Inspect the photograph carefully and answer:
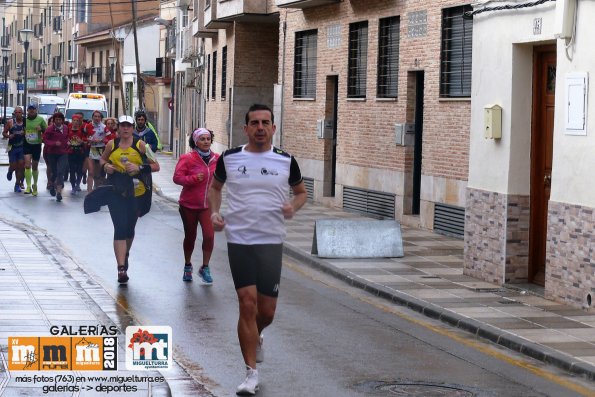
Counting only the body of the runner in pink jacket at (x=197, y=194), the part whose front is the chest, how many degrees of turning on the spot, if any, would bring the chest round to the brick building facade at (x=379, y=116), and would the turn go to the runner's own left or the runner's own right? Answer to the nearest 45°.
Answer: approximately 135° to the runner's own left

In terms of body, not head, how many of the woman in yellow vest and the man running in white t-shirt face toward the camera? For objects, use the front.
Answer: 2

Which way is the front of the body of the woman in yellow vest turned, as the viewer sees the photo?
toward the camera

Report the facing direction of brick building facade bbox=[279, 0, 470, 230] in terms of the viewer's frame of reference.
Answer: facing the viewer and to the left of the viewer

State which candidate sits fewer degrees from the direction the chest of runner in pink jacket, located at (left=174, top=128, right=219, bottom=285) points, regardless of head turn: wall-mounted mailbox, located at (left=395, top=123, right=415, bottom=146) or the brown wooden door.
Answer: the brown wooden door

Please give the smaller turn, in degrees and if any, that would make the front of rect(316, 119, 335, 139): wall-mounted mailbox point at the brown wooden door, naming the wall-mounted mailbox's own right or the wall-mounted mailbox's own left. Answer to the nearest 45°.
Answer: approximately 45° to the wall-mounted mailbox's own left

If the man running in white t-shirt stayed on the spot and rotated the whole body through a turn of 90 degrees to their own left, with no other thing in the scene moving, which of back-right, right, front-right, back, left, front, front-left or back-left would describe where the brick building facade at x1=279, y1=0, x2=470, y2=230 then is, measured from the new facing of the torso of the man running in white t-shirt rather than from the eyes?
left

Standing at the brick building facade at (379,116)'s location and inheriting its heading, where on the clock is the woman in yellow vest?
The woman in yellow vest is roughly at 11 o'clock from the brick building facade.

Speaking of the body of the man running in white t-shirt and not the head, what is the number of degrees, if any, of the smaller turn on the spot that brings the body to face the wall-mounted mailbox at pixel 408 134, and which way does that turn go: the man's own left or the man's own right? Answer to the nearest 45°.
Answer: approximately 180°

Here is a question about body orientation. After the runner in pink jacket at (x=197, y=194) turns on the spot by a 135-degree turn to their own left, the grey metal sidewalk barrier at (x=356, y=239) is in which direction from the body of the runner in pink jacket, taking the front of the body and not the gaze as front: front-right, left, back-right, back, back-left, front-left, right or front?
front-right

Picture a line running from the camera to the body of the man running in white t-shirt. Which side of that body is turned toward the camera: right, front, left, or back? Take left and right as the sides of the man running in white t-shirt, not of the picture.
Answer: front

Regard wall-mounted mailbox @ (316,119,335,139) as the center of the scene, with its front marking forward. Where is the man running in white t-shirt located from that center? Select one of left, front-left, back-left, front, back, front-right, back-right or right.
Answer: front-left

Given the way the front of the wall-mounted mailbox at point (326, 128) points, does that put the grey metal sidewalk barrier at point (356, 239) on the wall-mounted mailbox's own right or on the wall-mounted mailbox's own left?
on the wall-mounted mailbox's own left

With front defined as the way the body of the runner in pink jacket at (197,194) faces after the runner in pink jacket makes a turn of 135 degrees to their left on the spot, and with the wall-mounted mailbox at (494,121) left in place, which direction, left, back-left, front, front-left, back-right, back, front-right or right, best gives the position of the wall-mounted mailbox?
right

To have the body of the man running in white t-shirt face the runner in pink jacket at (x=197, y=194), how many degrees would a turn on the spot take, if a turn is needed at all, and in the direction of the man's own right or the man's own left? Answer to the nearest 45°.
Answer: approximately 180°

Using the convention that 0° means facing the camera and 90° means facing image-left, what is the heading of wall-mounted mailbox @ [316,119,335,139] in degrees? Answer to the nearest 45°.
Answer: approximately 45°

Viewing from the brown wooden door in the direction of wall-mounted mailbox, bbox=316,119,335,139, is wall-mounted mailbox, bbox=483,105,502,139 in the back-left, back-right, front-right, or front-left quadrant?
front-left

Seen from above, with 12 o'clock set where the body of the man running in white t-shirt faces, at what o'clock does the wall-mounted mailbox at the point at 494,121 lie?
The wall-mounted mailbox is roughly at 7 o'clock from the man running in white t-shirt.
